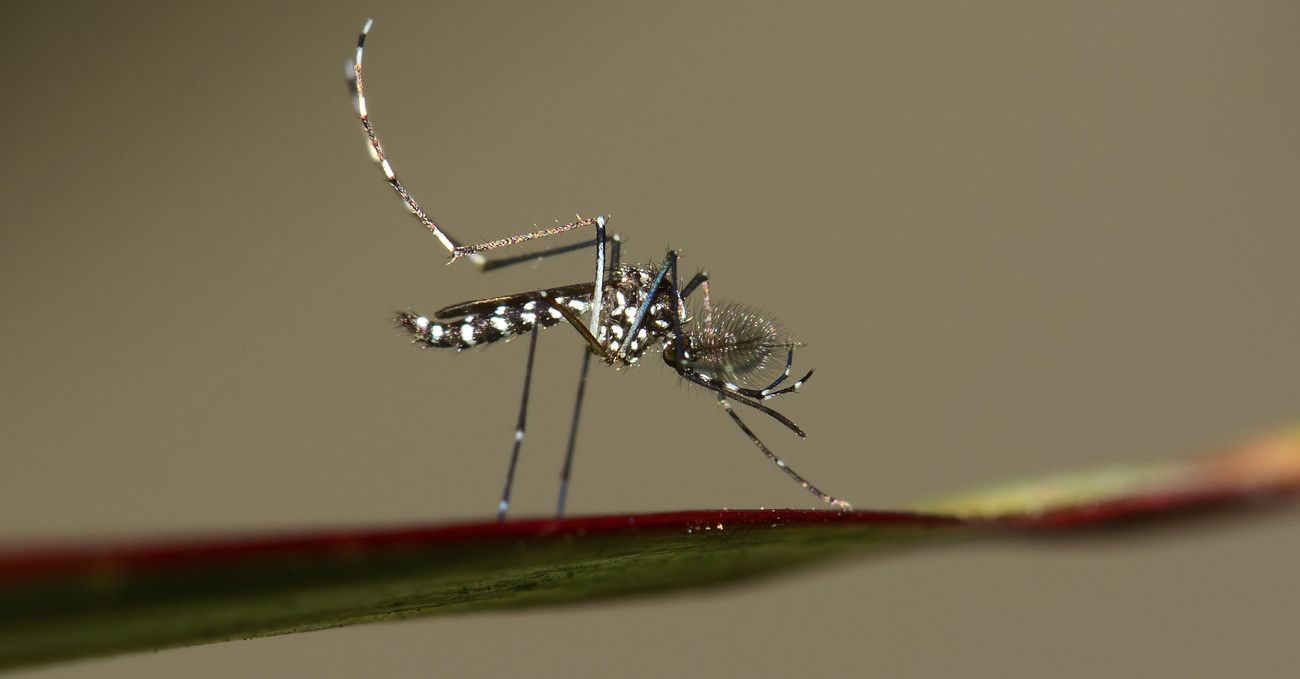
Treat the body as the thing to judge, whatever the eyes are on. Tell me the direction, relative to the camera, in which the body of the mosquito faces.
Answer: to the viewer's right
